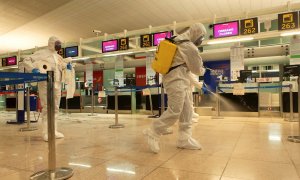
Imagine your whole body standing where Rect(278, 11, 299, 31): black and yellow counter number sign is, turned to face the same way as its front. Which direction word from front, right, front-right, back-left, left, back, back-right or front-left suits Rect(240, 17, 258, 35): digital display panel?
right

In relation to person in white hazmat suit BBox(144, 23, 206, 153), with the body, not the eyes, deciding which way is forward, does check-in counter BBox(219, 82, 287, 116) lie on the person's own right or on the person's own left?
on the person's own left

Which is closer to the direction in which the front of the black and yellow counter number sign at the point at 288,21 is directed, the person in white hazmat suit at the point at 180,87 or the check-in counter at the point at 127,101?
the person in white hazmat suit

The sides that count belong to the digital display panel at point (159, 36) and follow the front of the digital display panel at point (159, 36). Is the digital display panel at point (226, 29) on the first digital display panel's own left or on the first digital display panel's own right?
on the first digital display panel's own left

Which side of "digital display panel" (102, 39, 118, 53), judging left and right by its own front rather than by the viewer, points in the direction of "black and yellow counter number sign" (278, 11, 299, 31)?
left

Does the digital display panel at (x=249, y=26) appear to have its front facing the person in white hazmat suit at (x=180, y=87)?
yes

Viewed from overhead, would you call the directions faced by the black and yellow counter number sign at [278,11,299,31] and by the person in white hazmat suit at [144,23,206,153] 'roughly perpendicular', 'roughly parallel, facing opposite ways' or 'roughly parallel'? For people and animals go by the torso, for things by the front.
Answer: roughly perpendicular

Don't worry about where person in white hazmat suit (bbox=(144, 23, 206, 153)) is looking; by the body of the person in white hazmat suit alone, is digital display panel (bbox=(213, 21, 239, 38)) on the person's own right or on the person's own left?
on the person's own left

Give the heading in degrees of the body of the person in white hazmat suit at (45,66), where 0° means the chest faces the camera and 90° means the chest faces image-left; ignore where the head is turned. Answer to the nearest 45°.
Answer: approximately 315°

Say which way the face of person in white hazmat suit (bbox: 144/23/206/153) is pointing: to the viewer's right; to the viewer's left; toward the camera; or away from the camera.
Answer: to the viewer's right

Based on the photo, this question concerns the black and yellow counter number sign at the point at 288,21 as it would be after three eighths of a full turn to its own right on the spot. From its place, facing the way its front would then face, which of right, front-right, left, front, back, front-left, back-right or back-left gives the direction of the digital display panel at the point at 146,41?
front-left

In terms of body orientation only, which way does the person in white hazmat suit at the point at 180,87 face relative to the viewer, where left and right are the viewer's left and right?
facing to the right of the viewer

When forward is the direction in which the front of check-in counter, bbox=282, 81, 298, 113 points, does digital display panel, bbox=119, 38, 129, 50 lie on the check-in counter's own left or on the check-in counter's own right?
on the check-in counter's own right
